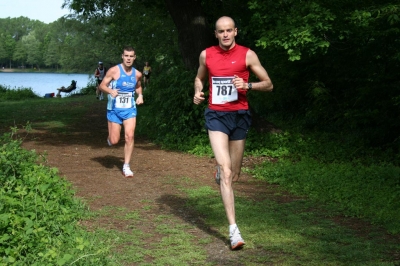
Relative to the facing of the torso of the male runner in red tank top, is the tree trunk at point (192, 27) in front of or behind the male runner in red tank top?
behind

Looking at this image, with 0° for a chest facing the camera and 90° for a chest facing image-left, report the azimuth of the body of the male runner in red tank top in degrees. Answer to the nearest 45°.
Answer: approximately 0°

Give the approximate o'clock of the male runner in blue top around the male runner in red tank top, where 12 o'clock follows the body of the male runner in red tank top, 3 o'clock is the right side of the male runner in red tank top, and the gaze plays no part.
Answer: The male runner in blue top is roughly at 5 o'clock from the male runner in red tank top.

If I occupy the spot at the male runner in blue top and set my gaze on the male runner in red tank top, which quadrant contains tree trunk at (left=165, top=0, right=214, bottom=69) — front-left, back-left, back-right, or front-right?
back-left

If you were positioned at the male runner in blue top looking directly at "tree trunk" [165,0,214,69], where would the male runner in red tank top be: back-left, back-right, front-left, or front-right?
back-right
